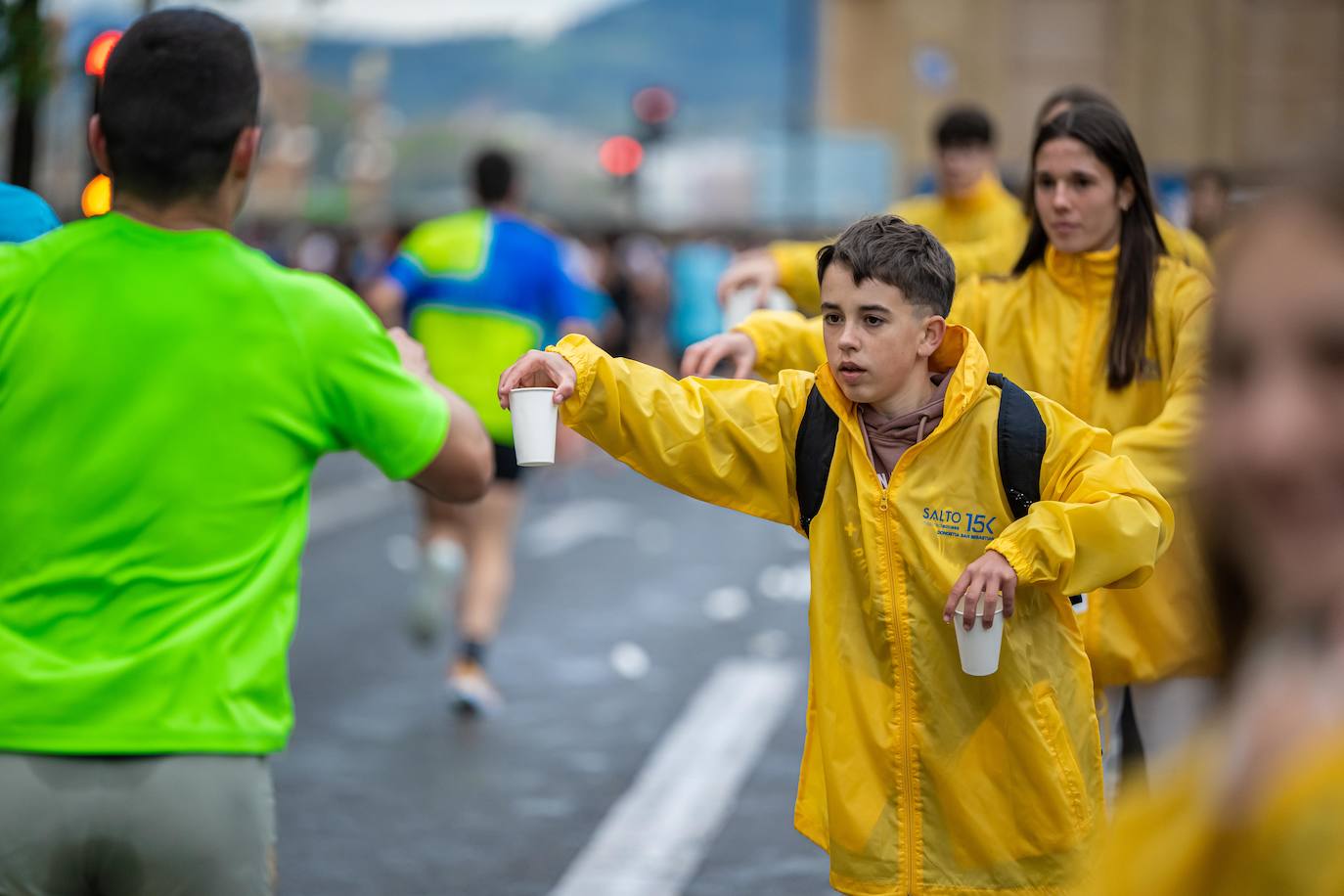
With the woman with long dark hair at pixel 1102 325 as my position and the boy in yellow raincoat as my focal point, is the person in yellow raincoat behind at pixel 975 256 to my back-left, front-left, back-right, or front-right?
back-right

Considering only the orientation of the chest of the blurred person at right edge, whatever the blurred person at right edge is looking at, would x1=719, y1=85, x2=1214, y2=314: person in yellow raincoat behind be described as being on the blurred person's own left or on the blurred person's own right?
on the blurred person's own right

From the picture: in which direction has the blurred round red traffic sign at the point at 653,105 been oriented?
toward the camera

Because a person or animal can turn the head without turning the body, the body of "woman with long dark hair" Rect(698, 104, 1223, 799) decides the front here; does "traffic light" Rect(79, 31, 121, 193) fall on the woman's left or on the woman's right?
on the woman's right

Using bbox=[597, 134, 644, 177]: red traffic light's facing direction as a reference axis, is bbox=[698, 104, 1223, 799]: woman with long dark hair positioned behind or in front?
in front

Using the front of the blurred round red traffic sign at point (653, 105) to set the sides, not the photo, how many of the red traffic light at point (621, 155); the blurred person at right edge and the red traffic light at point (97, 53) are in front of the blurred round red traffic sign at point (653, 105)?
2

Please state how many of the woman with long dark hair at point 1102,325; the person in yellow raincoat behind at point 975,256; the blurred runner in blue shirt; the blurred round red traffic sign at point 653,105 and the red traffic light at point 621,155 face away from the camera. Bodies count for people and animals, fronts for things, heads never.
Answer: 1

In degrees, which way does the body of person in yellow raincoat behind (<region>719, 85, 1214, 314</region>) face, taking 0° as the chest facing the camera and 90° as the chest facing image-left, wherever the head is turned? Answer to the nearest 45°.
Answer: approximately 45°

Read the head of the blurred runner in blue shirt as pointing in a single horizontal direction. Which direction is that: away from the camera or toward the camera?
away from the camera

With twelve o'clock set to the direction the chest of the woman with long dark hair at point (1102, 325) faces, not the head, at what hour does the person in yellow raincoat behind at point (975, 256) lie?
The person in yellow raincoat behind is roughly at 4 o'clock from the woman with long dark hair.

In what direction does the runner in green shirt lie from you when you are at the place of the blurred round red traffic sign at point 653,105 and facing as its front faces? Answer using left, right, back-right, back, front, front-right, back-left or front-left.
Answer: front

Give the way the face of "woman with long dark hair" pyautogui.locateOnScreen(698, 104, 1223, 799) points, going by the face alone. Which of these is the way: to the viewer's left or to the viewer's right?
to the viewer's left

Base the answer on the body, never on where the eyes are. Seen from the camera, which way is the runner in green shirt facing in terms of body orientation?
away from the camera

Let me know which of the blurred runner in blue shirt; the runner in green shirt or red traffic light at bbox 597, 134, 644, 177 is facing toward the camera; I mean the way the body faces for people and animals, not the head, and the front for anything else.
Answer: the red traffic light

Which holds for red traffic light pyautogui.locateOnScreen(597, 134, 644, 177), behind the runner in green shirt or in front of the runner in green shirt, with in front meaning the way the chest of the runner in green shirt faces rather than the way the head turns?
in front

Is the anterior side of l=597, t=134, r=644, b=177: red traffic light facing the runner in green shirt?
yes

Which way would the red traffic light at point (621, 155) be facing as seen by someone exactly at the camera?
facing the viewer

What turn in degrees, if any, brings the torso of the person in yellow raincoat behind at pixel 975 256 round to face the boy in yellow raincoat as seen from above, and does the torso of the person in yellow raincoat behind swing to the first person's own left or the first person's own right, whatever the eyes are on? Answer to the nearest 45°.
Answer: approximately 45° to the first person's own left
